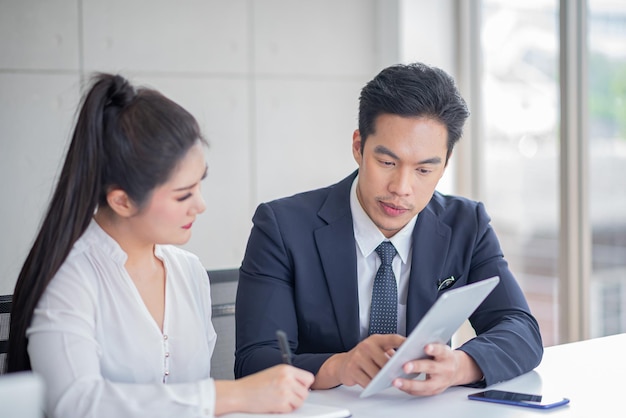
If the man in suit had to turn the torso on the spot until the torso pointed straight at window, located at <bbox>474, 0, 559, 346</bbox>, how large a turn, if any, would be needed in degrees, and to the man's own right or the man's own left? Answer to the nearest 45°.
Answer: approximately 180°

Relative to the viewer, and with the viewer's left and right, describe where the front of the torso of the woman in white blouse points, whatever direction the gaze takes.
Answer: facing the viewer and to the right of the viewer

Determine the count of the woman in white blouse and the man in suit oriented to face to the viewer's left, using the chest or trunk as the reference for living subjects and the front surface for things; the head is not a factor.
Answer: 0

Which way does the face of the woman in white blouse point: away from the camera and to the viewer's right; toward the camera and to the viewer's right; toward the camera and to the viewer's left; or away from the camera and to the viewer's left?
toward the camera and to the viewer's right
